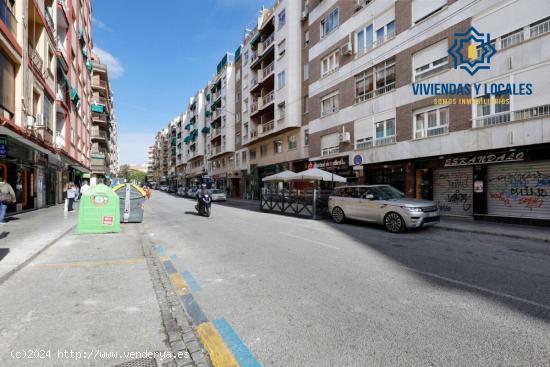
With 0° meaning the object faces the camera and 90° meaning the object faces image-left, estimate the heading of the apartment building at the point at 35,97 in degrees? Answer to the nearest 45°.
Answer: approximately 315°

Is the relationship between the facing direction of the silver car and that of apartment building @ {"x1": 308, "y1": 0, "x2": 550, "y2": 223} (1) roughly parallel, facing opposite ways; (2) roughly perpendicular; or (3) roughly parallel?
roughly perpendicular

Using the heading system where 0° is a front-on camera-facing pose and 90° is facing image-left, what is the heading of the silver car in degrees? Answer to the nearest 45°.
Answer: approximately 315°

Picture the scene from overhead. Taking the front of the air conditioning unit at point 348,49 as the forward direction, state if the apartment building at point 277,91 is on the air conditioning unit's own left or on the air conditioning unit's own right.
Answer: on the air conditioning unit's own right

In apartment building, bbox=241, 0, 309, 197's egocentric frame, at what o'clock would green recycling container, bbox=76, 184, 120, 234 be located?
The green recycling container is roughly at 11 o'clock from the apartment building.

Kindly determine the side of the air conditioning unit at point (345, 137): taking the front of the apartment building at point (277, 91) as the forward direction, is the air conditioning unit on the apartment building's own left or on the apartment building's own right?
on the apartment building's own left

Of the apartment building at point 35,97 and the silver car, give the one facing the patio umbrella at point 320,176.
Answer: the apartment building

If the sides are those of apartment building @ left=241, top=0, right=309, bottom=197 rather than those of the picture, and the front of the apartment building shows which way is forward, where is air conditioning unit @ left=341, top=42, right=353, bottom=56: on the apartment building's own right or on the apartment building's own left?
on the apartment building's own left

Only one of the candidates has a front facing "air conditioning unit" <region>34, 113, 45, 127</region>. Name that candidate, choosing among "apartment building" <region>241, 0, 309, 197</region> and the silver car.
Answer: the apartment building

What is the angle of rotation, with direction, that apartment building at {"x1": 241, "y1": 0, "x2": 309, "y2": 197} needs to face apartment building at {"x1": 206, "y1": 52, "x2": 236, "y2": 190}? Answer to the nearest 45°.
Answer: approximately 90° to its right

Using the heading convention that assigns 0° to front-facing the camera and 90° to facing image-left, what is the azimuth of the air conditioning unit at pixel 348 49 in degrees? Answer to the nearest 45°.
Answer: approximately 45°
